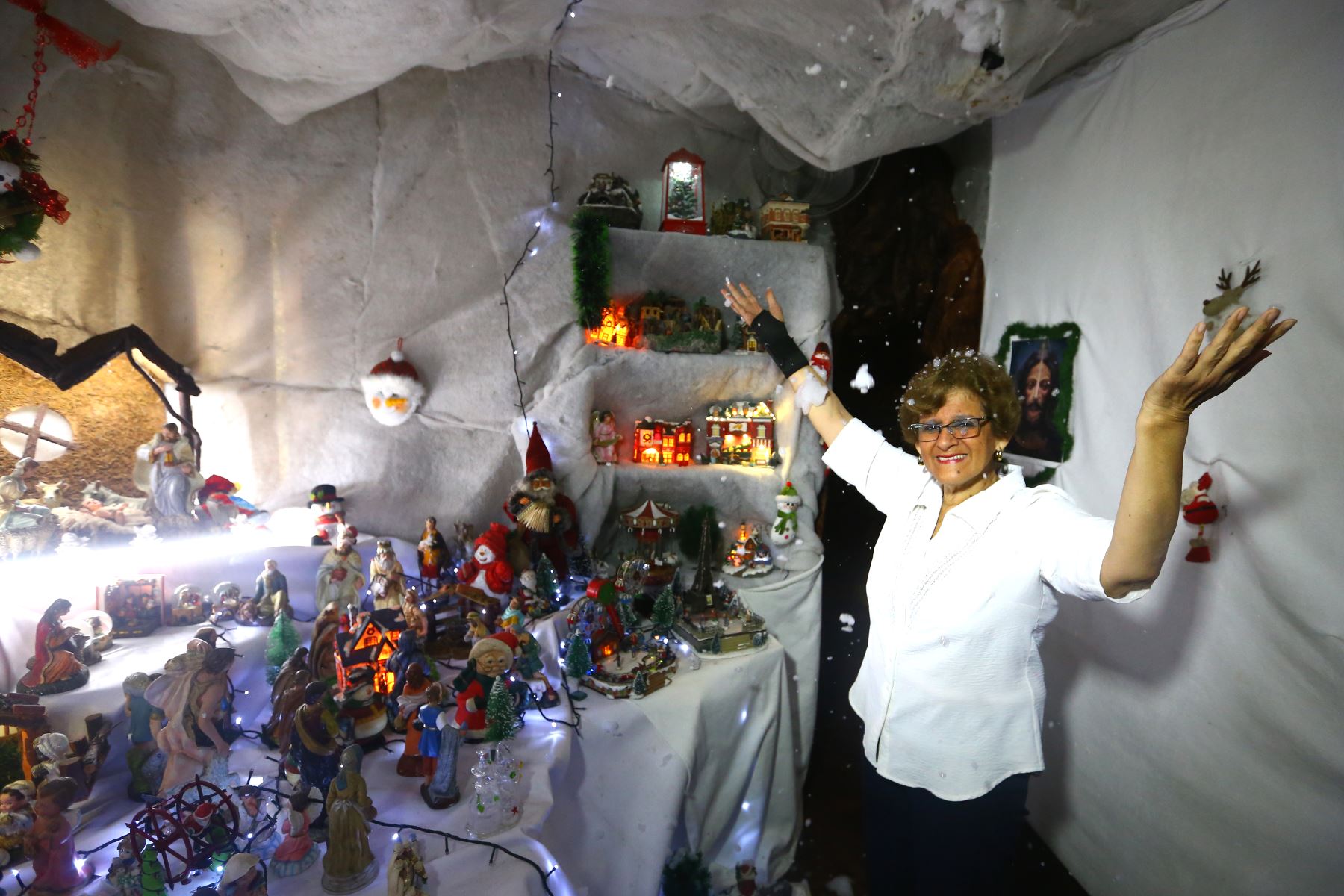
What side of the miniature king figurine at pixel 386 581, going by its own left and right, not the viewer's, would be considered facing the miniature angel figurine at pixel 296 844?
front

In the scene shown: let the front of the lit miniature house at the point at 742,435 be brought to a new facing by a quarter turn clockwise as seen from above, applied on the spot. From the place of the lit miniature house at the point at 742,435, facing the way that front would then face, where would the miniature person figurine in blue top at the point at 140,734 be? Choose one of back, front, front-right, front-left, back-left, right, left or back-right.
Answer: front-left

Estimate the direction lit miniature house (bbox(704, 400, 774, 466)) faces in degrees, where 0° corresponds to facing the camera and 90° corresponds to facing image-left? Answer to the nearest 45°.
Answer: approximately 0°

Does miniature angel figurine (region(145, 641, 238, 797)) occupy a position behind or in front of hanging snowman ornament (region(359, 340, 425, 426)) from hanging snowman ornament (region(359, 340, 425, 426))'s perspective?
in front

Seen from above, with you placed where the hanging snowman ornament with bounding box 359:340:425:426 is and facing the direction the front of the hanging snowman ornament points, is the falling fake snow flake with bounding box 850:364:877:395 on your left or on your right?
on your left

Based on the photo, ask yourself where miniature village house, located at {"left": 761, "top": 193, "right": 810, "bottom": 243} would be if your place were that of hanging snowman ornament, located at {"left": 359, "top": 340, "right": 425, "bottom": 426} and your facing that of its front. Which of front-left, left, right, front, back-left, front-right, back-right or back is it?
left

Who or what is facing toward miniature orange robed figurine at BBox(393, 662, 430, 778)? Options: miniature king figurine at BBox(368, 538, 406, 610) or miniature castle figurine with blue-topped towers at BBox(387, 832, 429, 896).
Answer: miniature king figurine at BBox(368, 538, 406, 610)

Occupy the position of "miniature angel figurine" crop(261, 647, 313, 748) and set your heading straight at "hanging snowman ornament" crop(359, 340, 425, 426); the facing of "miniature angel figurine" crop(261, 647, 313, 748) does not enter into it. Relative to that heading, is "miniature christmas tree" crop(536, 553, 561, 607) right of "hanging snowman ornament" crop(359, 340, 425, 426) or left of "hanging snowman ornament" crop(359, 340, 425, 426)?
right

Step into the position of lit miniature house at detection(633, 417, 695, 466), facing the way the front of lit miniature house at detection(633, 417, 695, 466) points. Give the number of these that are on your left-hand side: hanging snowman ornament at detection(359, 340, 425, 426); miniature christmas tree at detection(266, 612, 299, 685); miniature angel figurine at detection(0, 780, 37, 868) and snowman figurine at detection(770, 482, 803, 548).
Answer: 1
